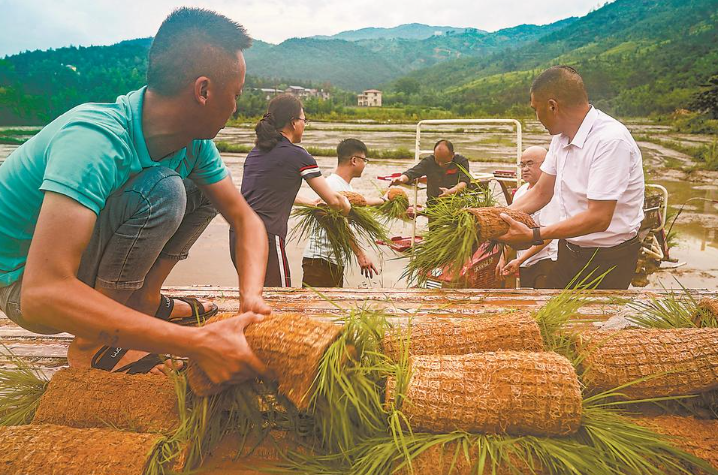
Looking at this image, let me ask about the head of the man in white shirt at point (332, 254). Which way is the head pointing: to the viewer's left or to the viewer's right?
to the viewer's right

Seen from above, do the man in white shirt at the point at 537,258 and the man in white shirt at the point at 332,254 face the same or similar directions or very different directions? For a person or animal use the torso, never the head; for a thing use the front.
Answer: very different directions

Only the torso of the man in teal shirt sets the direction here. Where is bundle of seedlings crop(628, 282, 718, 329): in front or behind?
in front

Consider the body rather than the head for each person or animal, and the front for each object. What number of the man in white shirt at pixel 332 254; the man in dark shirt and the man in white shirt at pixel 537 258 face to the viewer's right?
1

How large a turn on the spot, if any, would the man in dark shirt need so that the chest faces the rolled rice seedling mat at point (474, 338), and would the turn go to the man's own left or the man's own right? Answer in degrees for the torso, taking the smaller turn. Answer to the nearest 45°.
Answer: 0° — they already face it

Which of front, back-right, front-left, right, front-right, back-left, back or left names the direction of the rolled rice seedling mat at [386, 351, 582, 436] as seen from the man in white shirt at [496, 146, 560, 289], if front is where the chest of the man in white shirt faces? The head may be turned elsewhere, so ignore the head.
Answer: front-left

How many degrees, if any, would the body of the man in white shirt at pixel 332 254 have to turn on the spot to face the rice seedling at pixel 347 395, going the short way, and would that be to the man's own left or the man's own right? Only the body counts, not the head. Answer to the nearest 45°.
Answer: approximately 90° to the man's own right

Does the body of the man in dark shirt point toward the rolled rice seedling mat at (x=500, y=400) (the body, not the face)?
yes

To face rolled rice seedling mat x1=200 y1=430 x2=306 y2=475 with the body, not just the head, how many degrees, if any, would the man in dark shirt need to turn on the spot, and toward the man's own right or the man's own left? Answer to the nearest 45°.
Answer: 0° — they already face it

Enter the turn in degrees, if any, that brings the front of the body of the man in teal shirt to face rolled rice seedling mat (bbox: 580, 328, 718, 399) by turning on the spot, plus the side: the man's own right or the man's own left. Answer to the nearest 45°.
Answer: approximately 45° to the man's own right

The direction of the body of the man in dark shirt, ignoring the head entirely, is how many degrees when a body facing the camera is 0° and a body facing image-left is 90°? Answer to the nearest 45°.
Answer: approximately 0°

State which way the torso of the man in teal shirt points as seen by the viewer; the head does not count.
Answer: to the viewer's right
